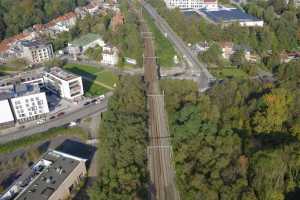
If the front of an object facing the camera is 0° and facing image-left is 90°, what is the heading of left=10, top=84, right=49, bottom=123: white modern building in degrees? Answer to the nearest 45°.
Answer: approximately 0°

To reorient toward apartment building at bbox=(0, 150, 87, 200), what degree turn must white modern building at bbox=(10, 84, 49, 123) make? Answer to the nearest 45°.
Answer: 0° — it already faces it

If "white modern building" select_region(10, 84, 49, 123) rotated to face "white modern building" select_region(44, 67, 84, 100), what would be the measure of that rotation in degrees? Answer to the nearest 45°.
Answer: approximately 135° to its left

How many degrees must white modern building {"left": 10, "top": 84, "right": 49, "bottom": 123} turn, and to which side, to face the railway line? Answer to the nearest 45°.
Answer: approximately 45° to its left

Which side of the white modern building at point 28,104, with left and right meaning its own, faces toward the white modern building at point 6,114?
right

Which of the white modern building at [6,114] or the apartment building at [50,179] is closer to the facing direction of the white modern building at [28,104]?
the apartment building

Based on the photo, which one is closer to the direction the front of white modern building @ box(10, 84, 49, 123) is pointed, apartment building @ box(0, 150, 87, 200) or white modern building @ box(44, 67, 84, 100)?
the apartment building
